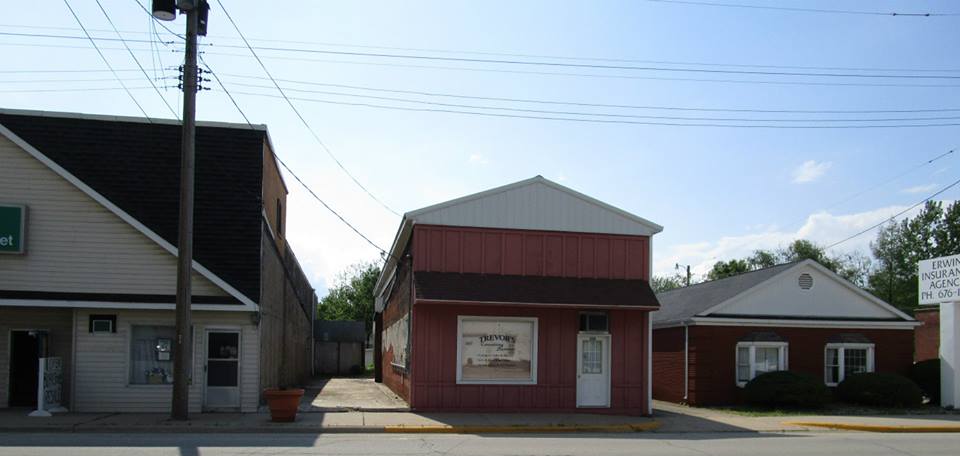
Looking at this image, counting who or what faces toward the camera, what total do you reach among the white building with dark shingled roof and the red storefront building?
2

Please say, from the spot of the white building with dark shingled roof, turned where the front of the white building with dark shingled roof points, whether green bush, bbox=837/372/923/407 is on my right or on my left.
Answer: on my left

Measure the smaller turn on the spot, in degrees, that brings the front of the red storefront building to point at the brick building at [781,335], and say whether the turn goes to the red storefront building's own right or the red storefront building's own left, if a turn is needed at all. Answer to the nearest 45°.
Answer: approximately 135° to the red storefront building's own left

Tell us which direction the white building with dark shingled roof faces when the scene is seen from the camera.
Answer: facing the viewer

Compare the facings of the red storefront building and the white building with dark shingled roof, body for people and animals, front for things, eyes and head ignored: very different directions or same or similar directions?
same or similar directions

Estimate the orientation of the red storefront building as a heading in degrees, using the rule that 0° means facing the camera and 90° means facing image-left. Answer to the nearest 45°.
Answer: approximately 0°
